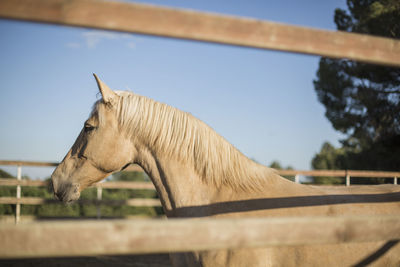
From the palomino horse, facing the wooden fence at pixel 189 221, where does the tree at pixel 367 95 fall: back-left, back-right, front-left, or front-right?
back-left

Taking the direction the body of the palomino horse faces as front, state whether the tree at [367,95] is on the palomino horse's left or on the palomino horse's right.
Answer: on the palomino horse's right

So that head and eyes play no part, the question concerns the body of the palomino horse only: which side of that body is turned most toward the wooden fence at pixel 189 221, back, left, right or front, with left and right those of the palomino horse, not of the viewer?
left

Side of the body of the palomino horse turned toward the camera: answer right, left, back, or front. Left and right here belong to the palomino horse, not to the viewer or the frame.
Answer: left
